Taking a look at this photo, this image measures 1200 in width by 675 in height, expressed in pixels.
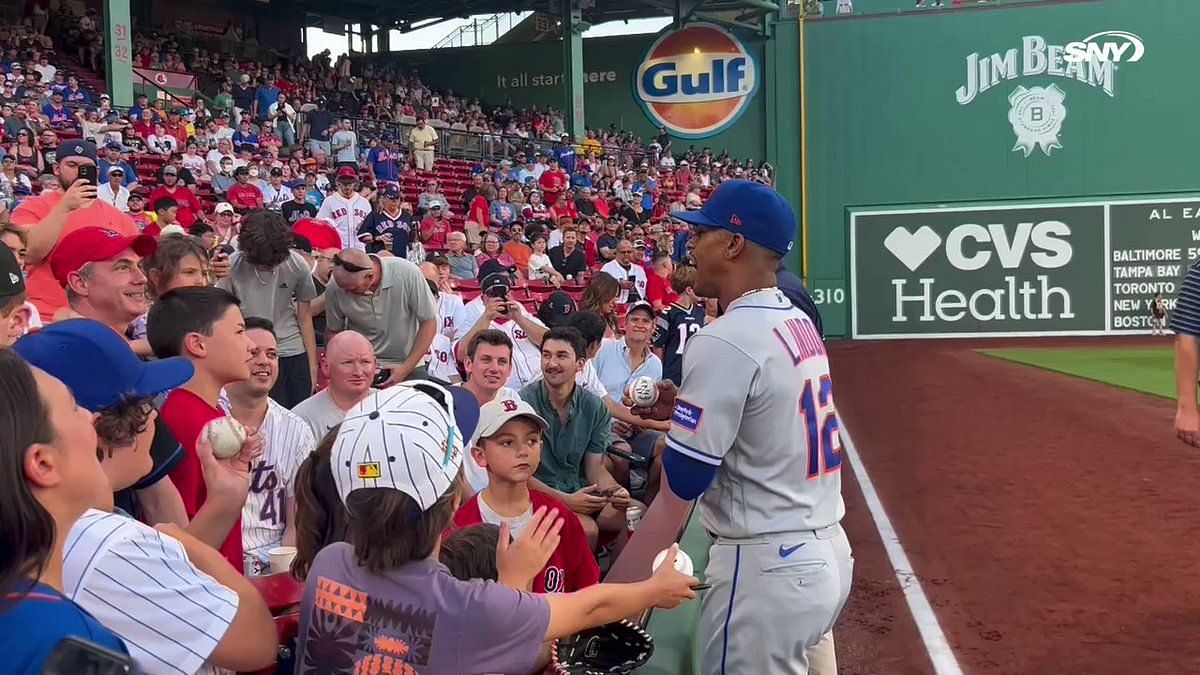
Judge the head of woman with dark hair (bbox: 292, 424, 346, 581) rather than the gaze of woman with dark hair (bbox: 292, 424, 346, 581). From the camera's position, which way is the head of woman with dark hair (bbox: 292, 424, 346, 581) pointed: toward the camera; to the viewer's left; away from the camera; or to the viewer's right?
away from the camera

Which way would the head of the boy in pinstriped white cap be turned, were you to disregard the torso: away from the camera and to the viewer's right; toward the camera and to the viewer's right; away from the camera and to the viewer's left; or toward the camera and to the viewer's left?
away from the camera and to the viewer's right

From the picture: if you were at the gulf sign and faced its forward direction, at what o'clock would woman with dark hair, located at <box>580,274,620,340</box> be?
The woman with dark hair is roughly at 12 o'clock from the gulf sign.
